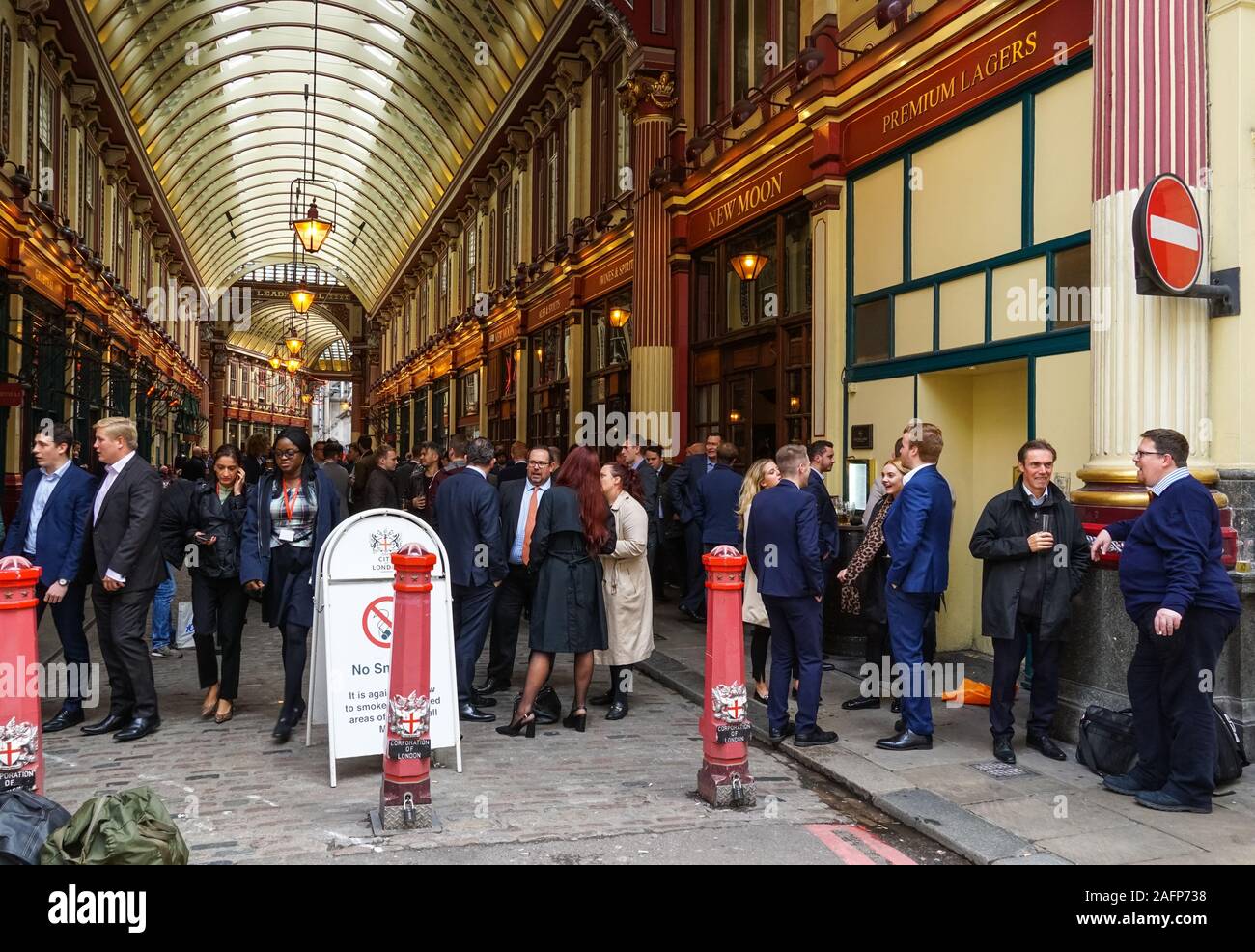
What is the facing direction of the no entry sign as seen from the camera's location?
facing the viewer and to the right of the viewer

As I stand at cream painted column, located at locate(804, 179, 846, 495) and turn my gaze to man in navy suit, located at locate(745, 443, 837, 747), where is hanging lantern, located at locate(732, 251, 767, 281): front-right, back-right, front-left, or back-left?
back-right

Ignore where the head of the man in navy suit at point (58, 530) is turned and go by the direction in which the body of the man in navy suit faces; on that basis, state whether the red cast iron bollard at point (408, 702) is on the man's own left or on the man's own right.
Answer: on the man's own left

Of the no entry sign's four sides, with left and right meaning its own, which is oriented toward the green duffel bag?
right

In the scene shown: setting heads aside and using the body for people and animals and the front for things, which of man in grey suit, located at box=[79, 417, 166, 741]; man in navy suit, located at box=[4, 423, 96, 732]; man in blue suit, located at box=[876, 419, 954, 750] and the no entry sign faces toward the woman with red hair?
the man in blue suit

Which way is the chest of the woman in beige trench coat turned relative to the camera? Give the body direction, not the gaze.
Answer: to the viewer's left

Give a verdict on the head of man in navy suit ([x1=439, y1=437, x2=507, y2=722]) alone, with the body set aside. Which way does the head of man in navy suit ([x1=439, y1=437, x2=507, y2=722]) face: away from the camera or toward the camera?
away from the camera

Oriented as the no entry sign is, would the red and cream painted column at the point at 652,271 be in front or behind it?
behind

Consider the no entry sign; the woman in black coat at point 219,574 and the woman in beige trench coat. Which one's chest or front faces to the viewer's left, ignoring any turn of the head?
the woman in beige trench coat

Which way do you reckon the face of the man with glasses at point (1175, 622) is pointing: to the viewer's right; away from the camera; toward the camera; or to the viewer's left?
to the viewer's left

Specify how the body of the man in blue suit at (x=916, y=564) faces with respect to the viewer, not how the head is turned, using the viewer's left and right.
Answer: facing to the left of the viewer

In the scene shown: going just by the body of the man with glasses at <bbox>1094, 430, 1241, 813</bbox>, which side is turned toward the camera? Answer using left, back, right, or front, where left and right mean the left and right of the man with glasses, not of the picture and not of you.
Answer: left

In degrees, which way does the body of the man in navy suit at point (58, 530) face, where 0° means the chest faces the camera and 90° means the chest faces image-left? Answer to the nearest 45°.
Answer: approximately 45°

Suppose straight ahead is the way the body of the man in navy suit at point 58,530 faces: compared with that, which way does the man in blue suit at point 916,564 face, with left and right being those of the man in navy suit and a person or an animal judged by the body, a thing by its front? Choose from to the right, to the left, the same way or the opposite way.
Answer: to the right

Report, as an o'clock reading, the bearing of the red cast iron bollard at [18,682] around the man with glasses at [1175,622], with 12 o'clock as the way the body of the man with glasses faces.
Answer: The red cast iron bollard is roughly at 11 o'clock from the man with glasses.
